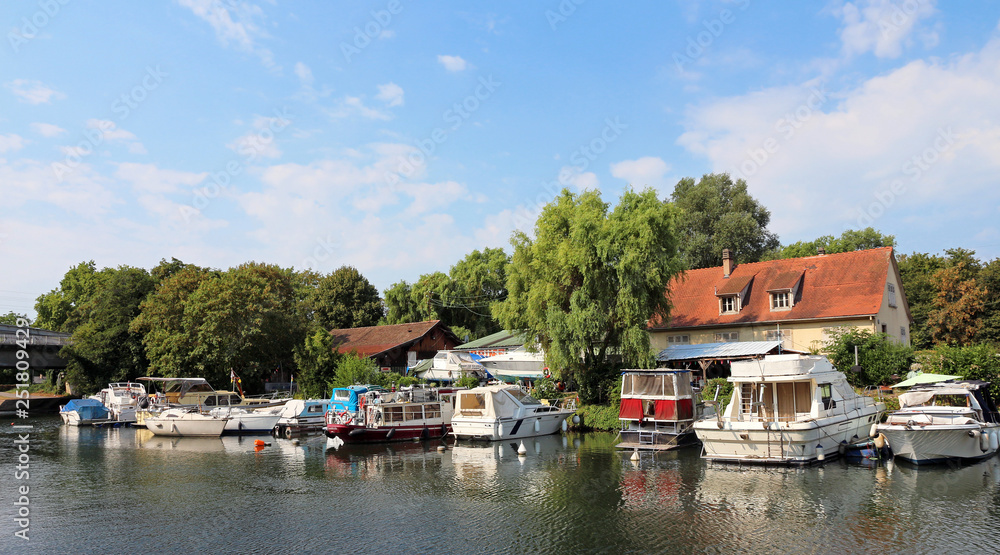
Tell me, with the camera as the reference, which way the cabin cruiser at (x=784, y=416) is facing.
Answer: facing away from the viewer and to the right of the viewer

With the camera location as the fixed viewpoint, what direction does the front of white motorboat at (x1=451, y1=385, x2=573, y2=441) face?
facing away from the viewer and to the right of the viewer

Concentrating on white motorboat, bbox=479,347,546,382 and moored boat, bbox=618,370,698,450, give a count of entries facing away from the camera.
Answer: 1

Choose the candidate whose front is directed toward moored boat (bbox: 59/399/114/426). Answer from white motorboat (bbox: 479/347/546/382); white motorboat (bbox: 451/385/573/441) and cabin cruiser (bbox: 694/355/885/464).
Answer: white motorboat (bbox: 479/347/546/382)

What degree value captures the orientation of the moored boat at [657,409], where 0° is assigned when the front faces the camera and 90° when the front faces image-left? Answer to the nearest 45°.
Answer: approximately 180°

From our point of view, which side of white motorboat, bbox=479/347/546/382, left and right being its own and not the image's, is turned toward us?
left

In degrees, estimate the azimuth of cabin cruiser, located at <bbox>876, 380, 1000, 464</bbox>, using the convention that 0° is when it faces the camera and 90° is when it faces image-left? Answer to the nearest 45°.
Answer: approximately 45°
